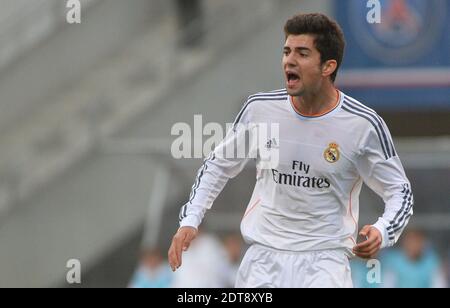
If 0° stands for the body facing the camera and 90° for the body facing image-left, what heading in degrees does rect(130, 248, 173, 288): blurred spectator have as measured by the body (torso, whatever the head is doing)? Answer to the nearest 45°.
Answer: approximately 0°

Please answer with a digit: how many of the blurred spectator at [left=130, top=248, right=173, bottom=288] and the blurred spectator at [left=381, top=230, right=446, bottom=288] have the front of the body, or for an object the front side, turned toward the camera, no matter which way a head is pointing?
2

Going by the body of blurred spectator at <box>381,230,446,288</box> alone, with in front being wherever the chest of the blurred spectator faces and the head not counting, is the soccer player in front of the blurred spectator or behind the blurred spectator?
in front

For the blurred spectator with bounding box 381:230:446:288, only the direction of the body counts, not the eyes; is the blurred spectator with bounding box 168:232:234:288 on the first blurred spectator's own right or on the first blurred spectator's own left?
on the first blurred spectator's own right

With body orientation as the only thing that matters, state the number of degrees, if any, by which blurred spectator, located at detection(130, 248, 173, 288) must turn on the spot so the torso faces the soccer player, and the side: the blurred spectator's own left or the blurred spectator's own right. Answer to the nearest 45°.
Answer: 0° — they already face them

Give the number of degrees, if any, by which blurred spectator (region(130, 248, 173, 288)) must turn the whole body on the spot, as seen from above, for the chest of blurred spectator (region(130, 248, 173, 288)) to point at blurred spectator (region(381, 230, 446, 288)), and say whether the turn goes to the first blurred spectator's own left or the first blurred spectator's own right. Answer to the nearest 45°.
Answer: approximately 90° to the first blurred spectator's own left

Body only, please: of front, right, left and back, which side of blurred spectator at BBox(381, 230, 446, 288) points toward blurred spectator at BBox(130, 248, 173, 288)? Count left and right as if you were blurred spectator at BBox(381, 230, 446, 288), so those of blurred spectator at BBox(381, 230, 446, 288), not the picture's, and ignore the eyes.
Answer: right

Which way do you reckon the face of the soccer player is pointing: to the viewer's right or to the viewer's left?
to the viewer's left

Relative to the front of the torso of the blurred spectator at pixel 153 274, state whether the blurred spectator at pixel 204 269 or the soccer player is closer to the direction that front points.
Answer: the soccer player

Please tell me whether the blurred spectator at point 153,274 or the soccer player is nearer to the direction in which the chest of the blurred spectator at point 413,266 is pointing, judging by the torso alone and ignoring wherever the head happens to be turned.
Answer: the soccer player

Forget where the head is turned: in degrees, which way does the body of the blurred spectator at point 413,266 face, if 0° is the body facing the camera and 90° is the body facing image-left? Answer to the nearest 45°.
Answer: approximately 0°

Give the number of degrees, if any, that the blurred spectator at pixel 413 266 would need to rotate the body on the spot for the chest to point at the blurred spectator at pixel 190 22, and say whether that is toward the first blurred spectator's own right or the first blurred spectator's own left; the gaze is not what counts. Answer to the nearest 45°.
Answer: approximately 135° to the first blurred spectator's own right
